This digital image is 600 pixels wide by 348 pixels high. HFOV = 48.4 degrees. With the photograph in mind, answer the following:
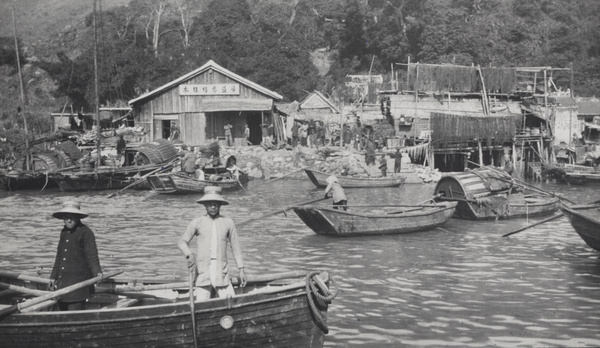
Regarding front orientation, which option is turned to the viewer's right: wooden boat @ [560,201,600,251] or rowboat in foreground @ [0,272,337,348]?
the rowboat in foreground

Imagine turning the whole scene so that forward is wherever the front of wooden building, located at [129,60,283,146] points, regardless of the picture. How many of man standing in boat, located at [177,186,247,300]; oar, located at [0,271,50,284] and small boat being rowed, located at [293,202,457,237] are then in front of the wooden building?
3

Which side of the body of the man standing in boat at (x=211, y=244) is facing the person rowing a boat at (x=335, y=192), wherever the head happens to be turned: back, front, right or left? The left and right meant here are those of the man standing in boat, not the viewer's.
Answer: back

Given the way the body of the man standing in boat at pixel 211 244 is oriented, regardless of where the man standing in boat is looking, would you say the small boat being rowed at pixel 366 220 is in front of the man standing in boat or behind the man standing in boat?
behind

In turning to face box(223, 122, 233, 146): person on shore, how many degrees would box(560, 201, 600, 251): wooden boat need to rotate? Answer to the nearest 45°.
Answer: approximately 45° to its right

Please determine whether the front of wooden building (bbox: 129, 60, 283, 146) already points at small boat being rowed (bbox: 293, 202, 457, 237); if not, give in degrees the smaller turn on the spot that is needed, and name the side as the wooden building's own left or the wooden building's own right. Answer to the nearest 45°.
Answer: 0° — it already faces it

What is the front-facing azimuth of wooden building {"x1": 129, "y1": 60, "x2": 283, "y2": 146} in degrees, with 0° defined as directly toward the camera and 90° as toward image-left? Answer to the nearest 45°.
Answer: approximately 0°

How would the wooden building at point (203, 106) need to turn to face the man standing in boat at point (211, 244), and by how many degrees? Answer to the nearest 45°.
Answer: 0° — it already faces them

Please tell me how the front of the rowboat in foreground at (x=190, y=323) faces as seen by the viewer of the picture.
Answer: facing to the right of the viewer

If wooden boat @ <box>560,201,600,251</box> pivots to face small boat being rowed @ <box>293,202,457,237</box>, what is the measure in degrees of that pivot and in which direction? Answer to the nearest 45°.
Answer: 0° — it already faces it

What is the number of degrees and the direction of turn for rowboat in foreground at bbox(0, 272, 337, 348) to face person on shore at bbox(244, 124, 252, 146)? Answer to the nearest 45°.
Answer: approximately 90° to its left

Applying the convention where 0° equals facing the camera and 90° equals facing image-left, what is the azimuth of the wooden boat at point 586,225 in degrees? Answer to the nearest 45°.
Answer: approximately 90°
